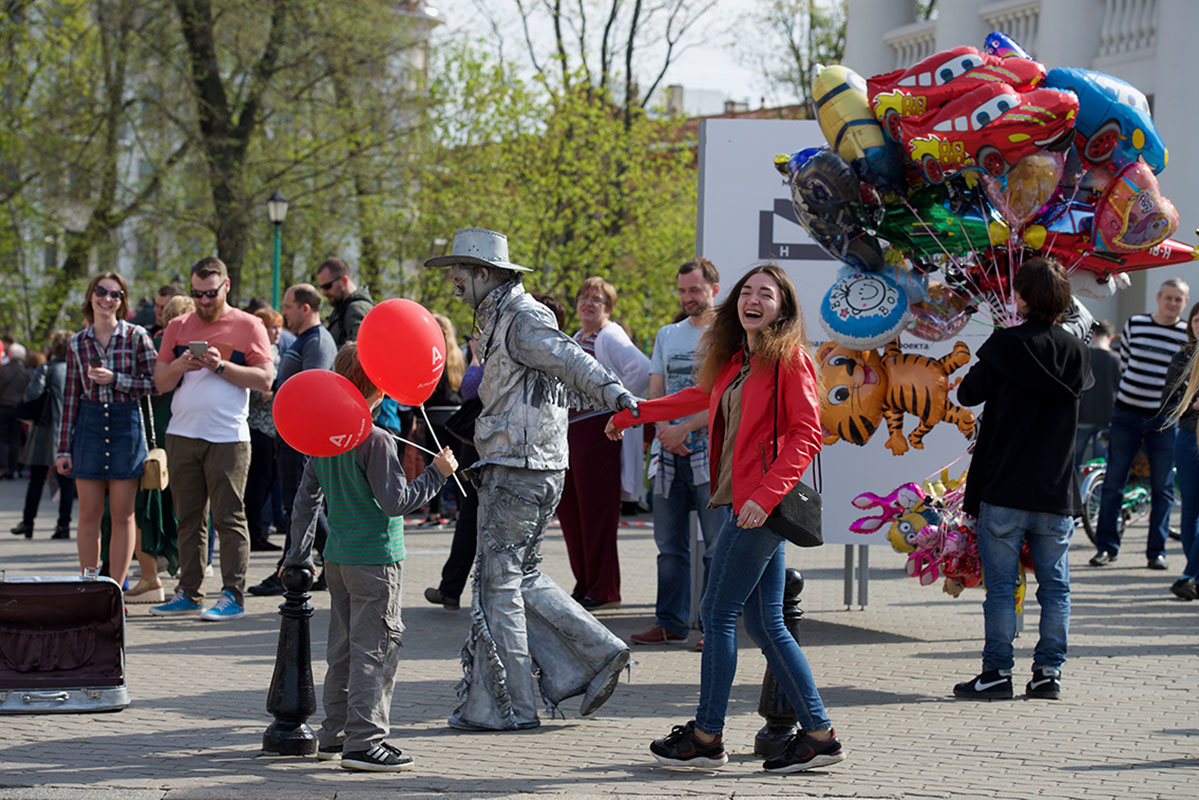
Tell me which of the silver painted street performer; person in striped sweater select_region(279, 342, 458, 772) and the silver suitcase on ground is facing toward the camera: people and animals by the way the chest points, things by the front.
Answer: the silver suitcase on ground

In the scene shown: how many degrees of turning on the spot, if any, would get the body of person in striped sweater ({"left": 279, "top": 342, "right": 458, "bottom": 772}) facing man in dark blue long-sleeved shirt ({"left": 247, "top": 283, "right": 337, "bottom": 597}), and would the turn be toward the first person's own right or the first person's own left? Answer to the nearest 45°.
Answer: approximately 45° to the first person's own left

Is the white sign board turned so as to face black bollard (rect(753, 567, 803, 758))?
yes

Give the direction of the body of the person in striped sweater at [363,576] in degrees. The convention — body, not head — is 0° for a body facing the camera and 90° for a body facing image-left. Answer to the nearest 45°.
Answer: approximately 225°

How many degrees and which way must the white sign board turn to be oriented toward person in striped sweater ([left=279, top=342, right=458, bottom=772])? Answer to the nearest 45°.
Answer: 0° — it already faces them

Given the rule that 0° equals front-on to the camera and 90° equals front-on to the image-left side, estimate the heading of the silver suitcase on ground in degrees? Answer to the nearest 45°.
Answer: approximately 0°

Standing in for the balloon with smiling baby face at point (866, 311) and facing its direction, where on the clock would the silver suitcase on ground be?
The silver suitcase on ground is roughly at 2 o'clock from the balloon with smiling baby face.

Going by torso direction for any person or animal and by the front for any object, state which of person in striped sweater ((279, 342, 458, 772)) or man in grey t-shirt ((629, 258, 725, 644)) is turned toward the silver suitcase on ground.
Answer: the man in grey t-shirt

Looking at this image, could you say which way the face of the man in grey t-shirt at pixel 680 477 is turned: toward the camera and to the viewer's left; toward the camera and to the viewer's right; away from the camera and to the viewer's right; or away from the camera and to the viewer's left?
toward the camera and to the viewer's left
